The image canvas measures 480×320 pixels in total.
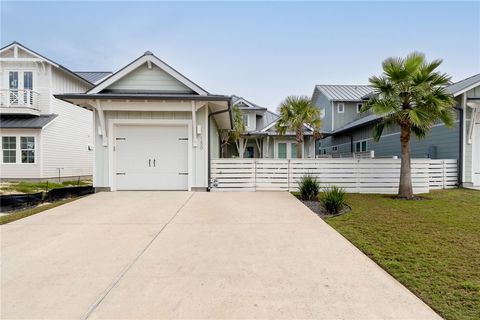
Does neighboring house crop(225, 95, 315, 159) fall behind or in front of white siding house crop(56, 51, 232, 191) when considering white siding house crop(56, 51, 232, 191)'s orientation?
behind

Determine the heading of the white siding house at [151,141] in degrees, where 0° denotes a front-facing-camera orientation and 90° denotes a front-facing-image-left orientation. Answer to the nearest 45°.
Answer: approximately 0°

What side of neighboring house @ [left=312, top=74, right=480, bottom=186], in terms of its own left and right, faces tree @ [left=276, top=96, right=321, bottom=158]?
right

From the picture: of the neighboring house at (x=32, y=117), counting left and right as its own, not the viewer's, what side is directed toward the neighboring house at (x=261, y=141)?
left

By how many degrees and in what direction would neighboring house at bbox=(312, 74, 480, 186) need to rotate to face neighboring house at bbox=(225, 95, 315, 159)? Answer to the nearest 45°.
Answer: approximately 90° to its right

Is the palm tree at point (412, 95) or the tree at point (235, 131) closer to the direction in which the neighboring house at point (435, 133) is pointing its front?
the palm tree

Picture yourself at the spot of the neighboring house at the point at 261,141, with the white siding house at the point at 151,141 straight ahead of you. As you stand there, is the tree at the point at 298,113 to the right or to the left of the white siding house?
left

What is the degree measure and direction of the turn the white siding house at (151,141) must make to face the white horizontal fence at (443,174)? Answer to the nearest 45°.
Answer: approximately 90° to its left

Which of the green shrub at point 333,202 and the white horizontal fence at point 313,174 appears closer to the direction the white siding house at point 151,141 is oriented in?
the green shrub

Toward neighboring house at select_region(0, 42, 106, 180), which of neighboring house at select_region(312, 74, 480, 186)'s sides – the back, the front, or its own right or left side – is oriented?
right
